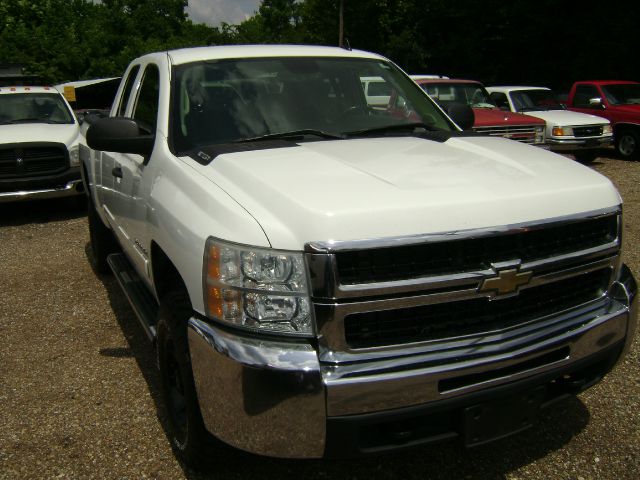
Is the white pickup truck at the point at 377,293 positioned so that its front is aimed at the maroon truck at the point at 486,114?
no

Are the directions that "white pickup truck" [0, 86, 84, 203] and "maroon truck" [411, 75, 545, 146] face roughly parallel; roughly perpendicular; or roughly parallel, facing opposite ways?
roughly parallel

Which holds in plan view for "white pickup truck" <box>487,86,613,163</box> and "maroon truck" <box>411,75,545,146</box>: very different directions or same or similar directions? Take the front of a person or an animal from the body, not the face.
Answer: same or similar directions

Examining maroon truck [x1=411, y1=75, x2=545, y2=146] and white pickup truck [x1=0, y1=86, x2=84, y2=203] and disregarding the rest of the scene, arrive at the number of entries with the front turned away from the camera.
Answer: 0

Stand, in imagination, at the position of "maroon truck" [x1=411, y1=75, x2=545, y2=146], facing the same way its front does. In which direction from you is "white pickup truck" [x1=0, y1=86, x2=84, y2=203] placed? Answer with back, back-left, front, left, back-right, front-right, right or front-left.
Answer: right

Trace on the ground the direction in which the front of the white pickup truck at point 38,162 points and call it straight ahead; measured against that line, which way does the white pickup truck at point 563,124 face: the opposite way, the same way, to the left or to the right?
the same way

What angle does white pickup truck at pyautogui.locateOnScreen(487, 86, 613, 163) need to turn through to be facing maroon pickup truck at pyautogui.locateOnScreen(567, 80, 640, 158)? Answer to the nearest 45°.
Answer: approximately 90° to its left

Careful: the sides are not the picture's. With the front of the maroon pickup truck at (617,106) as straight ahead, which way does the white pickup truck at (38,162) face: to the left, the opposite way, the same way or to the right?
the same way

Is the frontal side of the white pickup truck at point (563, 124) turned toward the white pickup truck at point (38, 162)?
no

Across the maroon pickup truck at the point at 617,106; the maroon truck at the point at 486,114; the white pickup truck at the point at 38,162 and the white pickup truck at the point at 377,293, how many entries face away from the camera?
0

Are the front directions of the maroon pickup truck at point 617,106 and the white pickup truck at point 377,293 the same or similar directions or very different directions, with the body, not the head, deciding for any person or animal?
same or similar directions

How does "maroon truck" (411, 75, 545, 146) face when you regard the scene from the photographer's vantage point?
facing the viewer and to the right of the viewer

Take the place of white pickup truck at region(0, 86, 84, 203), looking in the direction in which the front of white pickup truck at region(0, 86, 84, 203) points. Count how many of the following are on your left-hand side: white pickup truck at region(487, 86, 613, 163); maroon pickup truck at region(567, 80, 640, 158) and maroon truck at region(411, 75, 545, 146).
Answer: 3

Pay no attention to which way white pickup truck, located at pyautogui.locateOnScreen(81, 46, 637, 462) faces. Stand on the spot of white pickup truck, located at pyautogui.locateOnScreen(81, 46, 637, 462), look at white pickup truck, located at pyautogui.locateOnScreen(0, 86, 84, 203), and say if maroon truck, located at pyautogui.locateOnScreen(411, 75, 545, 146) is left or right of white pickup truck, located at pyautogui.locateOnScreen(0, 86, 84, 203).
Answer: right

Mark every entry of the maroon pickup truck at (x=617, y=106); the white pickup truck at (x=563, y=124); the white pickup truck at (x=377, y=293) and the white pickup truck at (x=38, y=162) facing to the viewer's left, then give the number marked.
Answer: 0

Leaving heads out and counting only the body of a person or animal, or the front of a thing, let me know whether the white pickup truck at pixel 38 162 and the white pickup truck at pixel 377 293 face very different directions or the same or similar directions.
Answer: same or similar directions

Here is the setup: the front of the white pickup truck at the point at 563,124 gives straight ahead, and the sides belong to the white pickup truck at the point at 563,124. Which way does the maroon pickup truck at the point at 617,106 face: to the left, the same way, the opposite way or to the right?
the same way

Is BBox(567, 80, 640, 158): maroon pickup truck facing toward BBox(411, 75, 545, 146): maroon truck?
no

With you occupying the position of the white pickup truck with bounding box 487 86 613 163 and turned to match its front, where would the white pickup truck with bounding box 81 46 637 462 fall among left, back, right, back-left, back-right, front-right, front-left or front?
front-right

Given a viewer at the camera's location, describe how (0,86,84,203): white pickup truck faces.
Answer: facing the viewer
